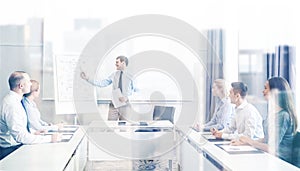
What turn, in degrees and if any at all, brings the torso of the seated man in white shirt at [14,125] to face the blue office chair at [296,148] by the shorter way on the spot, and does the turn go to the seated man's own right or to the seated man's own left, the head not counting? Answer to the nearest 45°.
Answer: approximately 45° to the seated man's own right

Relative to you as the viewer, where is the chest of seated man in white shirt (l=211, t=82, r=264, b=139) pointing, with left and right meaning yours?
facing to the left of the viewer

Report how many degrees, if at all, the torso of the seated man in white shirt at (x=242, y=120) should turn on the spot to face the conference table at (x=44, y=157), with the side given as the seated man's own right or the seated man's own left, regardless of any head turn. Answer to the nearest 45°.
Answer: approximately 45° to the seated man's own left

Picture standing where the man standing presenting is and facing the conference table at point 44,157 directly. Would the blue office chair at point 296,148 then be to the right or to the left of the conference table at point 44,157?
left

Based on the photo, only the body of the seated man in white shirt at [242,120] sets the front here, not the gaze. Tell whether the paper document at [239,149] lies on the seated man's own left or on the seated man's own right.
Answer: on the seated man's own left

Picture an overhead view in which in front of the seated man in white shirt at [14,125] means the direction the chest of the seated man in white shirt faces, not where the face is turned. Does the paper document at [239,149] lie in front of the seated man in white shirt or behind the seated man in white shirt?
in front

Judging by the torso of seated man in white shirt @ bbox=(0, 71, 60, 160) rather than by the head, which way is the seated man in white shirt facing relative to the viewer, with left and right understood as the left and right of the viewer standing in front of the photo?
facing to the right of the viewer

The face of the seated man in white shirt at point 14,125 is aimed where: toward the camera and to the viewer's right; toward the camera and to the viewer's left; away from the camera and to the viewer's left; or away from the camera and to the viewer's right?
away from the camera and to the viewer's right

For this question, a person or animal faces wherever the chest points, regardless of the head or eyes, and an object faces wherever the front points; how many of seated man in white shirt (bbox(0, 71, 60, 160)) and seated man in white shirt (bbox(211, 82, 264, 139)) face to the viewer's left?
1

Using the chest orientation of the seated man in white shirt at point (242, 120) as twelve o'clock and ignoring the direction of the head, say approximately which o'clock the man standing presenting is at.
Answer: The man standing presenting is roughly at 1 o'clock from the seated man in white shirt.
